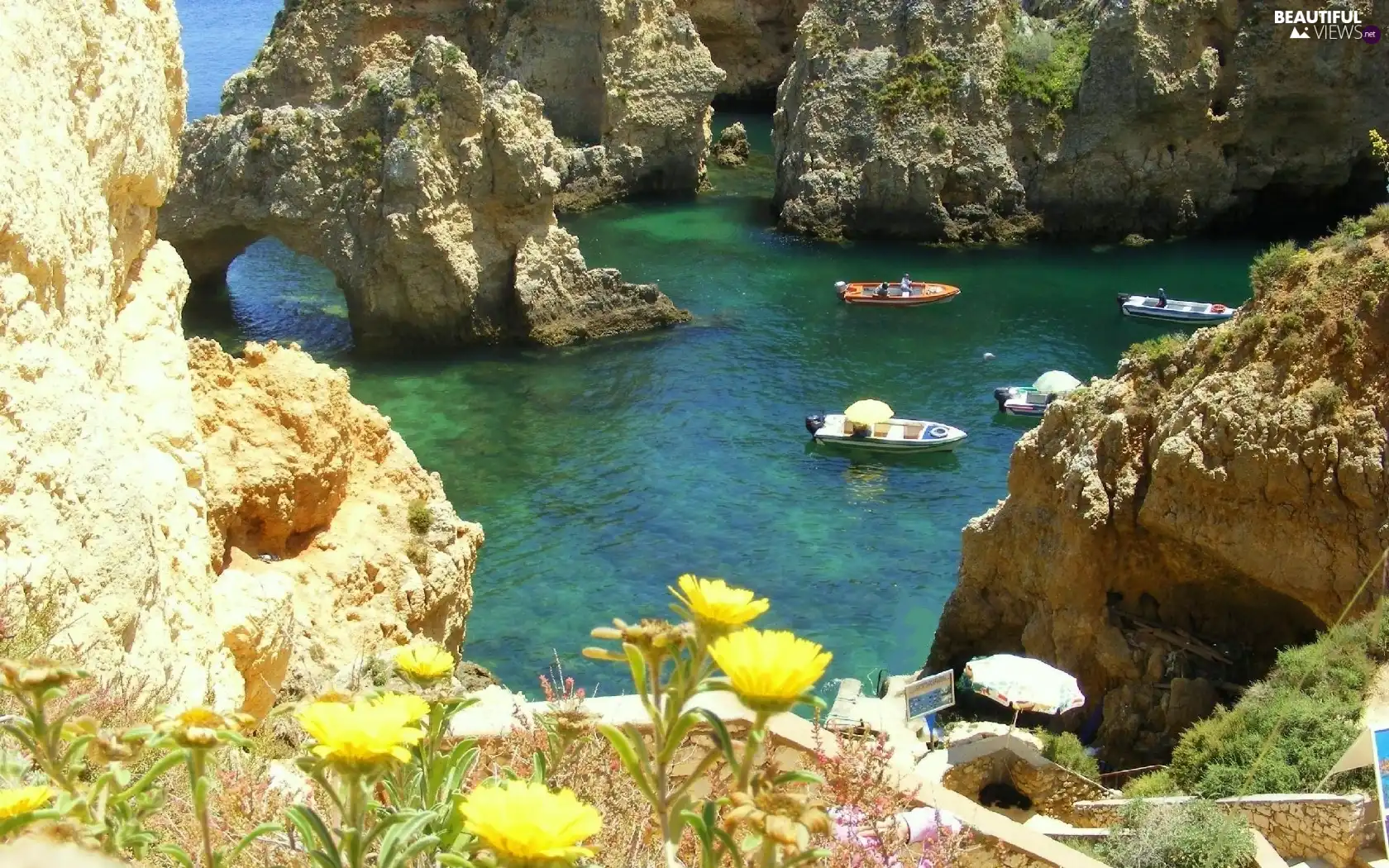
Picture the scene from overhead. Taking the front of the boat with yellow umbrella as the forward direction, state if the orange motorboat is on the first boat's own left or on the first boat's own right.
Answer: on the first boat's own left

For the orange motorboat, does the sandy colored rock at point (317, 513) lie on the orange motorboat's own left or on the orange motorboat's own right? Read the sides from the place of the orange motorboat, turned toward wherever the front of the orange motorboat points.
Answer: on the orange motorboat's own right

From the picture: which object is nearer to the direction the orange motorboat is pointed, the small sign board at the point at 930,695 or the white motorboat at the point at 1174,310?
the white motorboat

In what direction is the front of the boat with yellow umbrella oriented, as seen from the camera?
facing to the right of the viewer

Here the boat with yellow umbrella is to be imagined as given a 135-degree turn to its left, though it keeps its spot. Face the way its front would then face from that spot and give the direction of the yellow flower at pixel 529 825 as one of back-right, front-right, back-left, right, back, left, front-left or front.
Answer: back-left

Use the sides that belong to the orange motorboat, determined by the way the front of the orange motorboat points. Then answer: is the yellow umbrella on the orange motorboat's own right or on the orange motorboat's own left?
on the orange motorboat's own right

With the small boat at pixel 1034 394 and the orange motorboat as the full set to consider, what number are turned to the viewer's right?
2

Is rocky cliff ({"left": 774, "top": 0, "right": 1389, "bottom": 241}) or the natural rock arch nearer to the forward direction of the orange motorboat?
the rocky cliff

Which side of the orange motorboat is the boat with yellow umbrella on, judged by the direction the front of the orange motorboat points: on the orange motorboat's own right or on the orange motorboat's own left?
on the orange motorboat's own right

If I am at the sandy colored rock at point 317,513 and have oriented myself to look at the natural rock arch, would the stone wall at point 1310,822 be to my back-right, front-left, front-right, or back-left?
back-right

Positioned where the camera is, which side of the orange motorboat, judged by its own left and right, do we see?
right

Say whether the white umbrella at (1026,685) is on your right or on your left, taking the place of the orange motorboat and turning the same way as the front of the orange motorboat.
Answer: on your right

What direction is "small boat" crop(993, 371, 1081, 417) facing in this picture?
to the viewer's right
